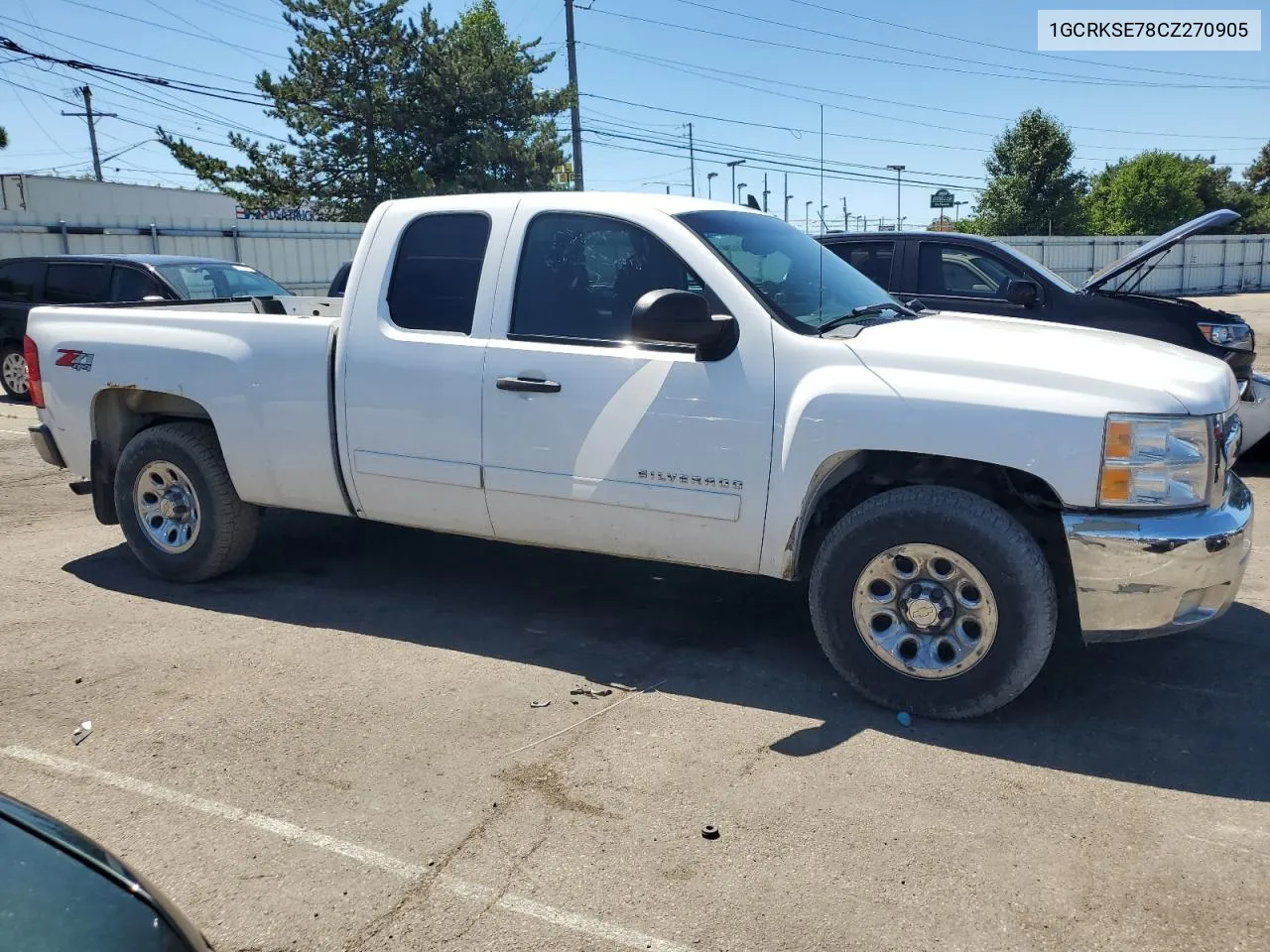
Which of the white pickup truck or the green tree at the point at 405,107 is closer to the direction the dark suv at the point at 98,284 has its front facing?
the white pickup truck

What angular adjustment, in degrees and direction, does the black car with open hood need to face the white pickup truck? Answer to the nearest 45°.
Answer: approximately 90° to its right

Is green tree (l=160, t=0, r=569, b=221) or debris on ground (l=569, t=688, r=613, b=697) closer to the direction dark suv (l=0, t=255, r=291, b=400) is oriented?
the debris on ground

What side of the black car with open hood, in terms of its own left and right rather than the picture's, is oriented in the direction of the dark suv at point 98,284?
back

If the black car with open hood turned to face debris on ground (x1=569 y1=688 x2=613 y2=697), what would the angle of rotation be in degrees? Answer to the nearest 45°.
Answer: approximately 90° to its right

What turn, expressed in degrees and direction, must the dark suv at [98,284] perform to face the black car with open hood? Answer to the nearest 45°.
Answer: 0° — it already faces it

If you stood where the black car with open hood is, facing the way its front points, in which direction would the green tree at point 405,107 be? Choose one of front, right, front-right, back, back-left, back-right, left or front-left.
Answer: back-left

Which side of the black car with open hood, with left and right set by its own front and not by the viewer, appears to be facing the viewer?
right

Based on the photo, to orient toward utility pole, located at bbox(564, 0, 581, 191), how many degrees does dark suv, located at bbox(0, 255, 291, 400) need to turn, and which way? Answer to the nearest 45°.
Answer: approximately 90° to its left

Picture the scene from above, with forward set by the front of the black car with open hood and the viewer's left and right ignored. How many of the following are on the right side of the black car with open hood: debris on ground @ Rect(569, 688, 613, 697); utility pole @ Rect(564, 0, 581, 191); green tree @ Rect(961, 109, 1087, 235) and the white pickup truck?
2
